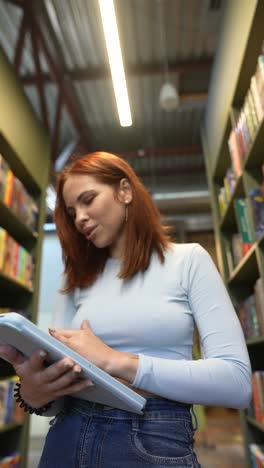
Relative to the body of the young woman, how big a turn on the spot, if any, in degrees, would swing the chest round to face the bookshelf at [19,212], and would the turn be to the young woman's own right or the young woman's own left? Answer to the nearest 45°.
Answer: approximately 90° to the young woman's own right

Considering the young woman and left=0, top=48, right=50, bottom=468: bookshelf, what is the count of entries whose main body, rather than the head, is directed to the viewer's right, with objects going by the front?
1

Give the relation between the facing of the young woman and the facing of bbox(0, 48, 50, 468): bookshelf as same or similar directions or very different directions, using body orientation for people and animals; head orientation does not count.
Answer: very different directions

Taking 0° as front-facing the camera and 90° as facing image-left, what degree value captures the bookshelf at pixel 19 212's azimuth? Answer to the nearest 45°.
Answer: approximately 270°

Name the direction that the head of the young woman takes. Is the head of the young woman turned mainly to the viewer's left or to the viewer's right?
to the viewer's left

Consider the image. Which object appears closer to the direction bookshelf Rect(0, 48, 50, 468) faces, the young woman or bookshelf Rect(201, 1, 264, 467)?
the bookshelf

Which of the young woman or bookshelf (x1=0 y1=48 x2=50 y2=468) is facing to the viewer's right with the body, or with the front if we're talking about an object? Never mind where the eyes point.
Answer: the bookshelf

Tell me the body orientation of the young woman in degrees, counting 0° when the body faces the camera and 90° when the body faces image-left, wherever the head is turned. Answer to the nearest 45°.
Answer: approximately 45°
